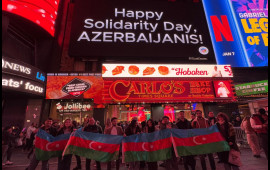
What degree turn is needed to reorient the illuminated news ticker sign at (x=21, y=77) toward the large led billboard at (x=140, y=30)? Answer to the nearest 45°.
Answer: approximately 45° to its left

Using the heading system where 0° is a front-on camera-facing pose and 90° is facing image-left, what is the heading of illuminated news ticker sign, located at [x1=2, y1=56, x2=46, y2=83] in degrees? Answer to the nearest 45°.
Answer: approximately 315°

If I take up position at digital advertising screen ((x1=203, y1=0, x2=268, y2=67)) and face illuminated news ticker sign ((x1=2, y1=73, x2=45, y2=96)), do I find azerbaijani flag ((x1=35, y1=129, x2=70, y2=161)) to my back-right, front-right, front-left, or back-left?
front-left

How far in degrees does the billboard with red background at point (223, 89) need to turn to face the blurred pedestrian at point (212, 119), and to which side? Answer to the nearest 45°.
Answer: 0° — it already faces them

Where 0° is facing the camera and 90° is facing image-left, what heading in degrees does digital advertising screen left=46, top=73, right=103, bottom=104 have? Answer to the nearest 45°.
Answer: approximately 0°

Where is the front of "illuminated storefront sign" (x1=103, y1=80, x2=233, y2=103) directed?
toward the camera

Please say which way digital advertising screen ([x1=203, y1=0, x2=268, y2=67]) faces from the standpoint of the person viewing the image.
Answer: facing the viewer

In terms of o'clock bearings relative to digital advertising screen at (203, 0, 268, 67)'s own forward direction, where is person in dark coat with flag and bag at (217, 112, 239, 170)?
The person in dark coat with flag and bag is roughly at 12 o'clock from the digital advertising screen.

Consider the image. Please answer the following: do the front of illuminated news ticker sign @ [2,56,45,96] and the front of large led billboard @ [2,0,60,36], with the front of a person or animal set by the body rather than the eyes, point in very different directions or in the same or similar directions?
same or similar directions

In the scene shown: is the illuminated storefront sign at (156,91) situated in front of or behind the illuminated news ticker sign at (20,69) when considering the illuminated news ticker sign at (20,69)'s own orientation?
in front

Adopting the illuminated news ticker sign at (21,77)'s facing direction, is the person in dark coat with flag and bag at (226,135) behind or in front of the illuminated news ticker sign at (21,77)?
in front

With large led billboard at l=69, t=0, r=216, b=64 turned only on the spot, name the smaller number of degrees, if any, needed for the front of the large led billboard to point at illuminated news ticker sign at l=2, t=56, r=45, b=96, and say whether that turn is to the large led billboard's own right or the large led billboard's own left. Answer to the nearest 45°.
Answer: approximately 45° to the large led billboard's own right

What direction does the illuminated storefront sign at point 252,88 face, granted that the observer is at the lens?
facing the viewer and to the left of the viewer

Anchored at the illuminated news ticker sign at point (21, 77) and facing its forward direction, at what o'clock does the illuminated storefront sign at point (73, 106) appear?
the illuminated storefront sign at point (73, 106) is roughly at 10 o'clock from the illuminated news ticker sign at point (21, 77).
